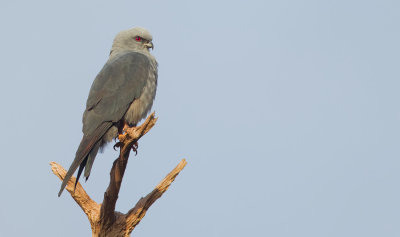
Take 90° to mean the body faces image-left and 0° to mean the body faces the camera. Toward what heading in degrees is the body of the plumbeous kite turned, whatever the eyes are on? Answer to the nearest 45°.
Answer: approximately 270°
